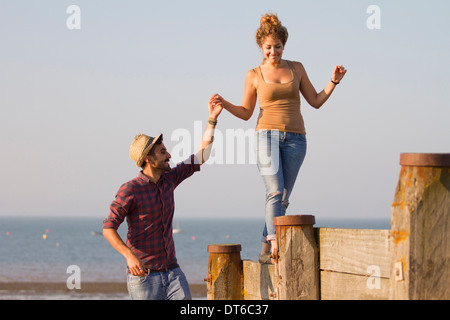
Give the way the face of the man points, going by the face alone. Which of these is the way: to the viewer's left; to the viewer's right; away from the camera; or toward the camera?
to the viewer's right

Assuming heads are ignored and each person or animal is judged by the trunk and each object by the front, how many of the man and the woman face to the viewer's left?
0

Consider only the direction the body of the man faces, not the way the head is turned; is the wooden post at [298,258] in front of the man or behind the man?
in front

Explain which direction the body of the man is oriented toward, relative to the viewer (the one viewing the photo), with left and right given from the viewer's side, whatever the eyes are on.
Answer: facing the viewer and to the right of the viewer

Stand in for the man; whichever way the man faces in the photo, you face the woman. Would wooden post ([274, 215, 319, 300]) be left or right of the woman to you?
right

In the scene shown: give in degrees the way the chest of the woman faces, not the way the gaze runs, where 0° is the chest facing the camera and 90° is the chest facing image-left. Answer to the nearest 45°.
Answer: approximately 0°

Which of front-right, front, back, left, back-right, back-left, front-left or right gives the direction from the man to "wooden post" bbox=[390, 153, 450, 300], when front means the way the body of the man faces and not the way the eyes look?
front

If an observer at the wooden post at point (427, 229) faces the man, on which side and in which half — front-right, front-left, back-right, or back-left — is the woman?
front-right
